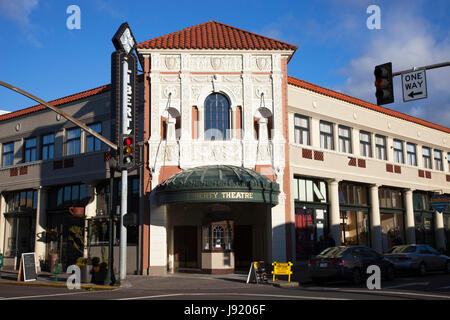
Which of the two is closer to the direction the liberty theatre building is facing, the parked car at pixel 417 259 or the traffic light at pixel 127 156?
the traffic light

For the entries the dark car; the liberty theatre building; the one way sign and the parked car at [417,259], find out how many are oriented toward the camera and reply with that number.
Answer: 2

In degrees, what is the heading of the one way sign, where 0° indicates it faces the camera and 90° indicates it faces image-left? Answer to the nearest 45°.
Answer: approximately 0°

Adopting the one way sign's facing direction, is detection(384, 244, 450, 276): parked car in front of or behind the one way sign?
behind

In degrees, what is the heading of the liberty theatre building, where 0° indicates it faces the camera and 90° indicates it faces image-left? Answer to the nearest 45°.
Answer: approximately 0°
